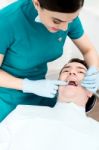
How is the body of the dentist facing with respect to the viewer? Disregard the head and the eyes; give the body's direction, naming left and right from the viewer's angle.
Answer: facing the viewer and to the right of the viewer
